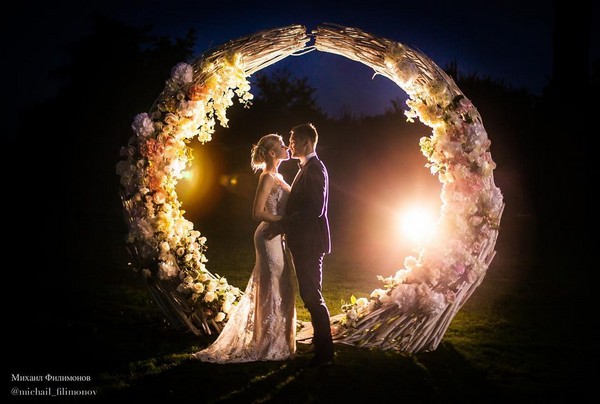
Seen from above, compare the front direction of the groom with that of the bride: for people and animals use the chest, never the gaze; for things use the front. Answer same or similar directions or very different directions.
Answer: very different directions

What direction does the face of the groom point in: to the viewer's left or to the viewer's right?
to the viewer's left

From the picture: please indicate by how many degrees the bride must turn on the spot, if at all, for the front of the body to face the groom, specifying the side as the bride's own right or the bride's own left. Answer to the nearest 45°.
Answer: approximately 45° to the bride's own right

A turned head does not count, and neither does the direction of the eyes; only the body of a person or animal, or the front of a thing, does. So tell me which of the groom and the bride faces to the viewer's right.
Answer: the bride

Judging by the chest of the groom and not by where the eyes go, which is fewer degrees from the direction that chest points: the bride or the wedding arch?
the bride

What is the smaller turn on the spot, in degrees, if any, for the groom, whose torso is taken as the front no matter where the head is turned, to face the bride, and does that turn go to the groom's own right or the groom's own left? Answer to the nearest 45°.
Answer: approximately 45° to the groom's own right

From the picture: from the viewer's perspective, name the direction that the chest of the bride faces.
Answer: to the viewer's right

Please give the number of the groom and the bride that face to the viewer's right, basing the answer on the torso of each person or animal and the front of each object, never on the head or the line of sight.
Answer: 1

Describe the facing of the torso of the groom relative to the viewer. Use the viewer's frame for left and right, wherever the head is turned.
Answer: facing to the left of the viewer

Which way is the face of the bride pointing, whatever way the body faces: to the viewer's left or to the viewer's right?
to the viewer's right
